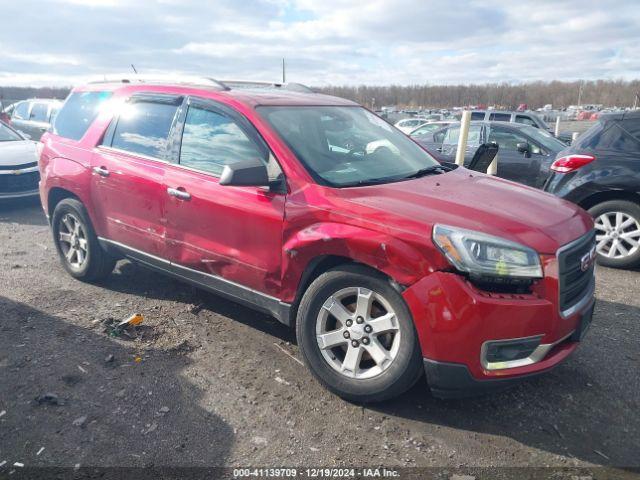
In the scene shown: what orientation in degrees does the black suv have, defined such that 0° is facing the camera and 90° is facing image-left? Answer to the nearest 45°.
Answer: approximately 270°

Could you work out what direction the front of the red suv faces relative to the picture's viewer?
facing the viewer and to the right of the viewer

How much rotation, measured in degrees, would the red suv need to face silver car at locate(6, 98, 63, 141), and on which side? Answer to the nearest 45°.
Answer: approximately 180°

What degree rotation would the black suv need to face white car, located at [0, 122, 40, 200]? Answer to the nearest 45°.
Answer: approximately 180°

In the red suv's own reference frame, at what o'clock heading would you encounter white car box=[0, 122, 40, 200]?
The white car is roughly at 6 o'clock from the red suv.
